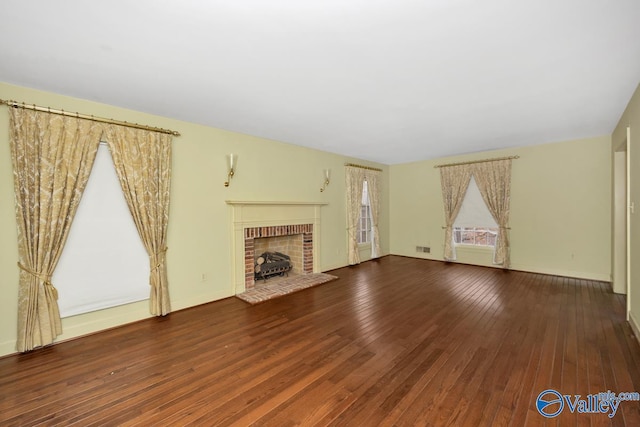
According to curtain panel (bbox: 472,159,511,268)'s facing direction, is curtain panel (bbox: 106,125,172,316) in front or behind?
in front

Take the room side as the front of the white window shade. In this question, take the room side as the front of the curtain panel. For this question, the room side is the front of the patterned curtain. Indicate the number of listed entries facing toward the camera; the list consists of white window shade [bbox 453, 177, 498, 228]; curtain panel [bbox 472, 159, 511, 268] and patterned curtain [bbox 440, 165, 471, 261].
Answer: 3

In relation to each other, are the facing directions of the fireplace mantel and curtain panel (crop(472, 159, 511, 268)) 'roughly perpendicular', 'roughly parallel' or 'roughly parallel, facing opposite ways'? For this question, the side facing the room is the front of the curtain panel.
roughly perpendicular

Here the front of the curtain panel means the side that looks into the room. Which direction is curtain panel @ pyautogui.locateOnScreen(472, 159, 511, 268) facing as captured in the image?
toward the camera

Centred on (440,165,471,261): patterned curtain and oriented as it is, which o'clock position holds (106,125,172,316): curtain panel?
The curtain panel is roughly at 1 o'clock from the patterned curtain.

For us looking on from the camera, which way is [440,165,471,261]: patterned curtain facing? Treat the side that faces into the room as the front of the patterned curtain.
facing the viewer

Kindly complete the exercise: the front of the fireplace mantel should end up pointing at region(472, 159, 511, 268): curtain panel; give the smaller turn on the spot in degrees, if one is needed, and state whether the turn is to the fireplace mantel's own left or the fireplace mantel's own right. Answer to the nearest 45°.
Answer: approximately 45° to the fireplace mantel's own left

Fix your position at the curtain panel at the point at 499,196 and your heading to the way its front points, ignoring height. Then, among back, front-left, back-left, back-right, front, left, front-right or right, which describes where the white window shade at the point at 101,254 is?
front-right

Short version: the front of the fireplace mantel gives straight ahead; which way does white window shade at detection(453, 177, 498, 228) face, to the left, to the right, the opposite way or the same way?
to the right

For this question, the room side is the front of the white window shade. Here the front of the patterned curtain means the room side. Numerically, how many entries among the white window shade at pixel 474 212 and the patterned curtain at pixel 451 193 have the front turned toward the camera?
2

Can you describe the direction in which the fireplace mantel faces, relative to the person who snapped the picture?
facing the viewer and to the right of the viewer

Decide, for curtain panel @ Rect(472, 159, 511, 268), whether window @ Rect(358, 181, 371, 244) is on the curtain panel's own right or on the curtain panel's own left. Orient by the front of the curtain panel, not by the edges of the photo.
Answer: on the curtain panel's own right

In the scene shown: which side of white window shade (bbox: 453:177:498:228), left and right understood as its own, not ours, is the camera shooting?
front
